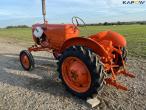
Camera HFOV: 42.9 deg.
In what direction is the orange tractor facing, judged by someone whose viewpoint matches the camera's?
facing away from the viewer and to the left of the viewer
